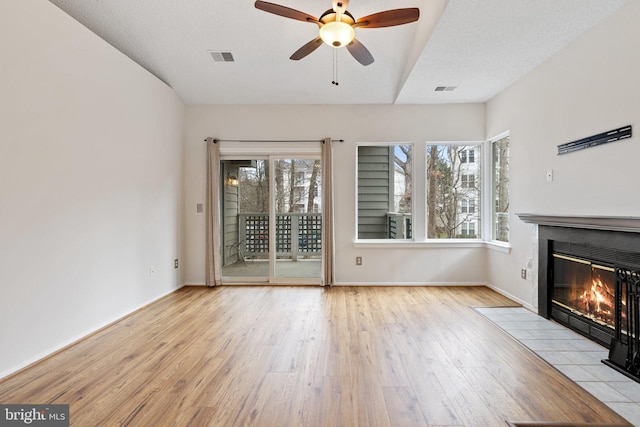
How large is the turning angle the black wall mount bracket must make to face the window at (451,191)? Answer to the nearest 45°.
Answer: approximately 90° to its right

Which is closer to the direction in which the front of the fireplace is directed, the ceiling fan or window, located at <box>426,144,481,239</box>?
the ceiling fan

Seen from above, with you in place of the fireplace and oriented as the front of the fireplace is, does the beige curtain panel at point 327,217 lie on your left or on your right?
on your right

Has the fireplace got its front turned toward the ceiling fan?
yes

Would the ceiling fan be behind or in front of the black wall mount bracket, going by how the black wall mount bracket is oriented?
in front

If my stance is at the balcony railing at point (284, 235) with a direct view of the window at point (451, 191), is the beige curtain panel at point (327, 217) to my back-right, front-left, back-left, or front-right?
front-right

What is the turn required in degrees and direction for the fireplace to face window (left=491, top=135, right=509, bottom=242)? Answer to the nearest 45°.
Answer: approximately 90° to its right

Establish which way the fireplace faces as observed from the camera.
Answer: facing the viewer and to the left of the viewer

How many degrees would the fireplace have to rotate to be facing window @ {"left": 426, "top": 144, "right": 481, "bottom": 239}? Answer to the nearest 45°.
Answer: approximately 90° to its right

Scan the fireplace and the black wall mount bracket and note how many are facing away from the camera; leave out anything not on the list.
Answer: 0

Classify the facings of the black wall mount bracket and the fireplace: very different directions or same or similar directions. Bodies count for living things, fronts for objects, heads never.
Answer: same or similar directions

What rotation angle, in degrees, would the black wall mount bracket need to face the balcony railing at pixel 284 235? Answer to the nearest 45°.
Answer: approximately 45° to its right

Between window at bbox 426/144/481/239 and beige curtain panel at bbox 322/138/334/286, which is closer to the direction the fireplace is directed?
the beige curtain panel

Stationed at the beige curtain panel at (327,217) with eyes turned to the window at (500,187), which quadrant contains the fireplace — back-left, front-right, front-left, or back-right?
front-right

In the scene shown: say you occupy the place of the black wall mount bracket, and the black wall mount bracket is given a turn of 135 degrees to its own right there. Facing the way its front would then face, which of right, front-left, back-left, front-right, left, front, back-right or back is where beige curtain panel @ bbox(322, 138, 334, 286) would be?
left

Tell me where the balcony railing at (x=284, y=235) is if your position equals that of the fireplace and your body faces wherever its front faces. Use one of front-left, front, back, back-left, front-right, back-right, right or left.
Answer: front-right
